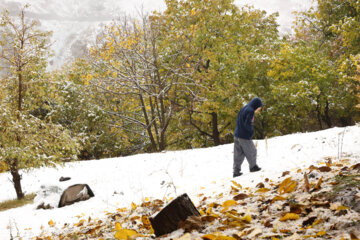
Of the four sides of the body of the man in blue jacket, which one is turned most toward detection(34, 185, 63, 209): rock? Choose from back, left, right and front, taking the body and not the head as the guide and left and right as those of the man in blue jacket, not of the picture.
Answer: back

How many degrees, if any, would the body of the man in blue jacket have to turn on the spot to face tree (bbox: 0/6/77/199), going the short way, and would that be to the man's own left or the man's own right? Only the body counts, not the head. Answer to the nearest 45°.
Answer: approximately 180°

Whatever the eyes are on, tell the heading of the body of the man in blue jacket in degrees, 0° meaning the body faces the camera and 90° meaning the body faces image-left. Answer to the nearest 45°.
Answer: approximately 270°

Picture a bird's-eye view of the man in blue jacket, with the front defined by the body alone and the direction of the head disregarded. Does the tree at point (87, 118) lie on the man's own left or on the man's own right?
on the man's own left

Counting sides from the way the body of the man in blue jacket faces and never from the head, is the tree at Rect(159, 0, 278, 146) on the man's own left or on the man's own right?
on the man's own left

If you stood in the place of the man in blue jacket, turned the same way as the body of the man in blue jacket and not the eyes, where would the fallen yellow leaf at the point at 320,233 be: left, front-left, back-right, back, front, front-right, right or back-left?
right

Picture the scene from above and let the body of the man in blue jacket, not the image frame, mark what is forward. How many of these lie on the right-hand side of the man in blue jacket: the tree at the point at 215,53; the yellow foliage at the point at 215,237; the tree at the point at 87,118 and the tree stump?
2

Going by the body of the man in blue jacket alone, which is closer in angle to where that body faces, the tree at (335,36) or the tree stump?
the tree

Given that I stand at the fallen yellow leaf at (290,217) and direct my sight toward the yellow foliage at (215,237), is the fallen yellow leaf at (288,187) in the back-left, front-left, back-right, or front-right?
back-right

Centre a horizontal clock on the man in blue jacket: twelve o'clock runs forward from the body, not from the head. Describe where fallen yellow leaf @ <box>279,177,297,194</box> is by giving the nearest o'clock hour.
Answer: The fallen yellow leaf is roughly at 3 o'clock from the man in blue jacket.
